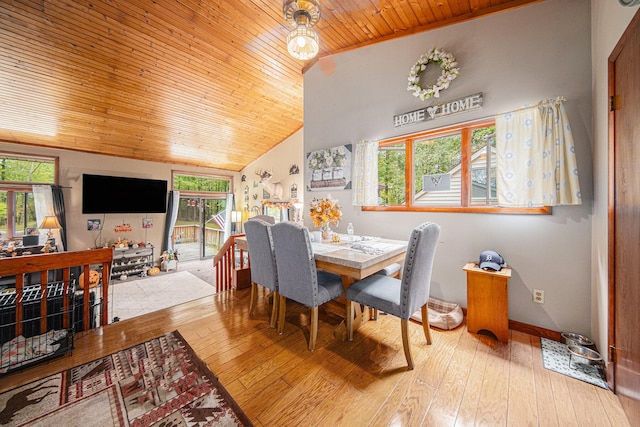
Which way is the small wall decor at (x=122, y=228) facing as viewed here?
toward the camera

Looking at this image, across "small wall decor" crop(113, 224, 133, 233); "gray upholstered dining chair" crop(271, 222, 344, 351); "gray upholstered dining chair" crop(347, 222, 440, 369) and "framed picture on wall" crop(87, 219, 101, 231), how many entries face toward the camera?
2

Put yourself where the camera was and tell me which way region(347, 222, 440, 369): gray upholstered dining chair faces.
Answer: facing away from the viewer and to the left of the viewer

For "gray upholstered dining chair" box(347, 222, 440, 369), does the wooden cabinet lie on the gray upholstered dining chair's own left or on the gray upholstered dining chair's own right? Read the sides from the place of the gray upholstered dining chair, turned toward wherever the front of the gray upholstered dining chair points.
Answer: on the gray upholstered dining chair's own right

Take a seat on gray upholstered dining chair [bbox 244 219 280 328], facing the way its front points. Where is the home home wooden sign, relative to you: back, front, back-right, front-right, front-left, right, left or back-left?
front-right

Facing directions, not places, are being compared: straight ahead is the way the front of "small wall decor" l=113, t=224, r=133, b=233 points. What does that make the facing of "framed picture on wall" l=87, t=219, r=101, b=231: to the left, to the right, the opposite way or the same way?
the same way

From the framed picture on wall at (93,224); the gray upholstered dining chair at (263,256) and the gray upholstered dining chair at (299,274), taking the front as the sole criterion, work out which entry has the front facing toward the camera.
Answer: the framed picture on wall

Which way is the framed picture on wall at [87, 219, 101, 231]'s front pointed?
toward the camera

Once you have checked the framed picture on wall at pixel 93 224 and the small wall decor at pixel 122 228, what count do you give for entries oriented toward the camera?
2

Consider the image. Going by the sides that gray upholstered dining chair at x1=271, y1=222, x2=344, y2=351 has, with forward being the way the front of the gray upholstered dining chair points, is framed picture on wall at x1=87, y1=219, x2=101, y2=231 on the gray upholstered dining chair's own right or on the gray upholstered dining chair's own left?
on the gray upholstered dining chair's own left

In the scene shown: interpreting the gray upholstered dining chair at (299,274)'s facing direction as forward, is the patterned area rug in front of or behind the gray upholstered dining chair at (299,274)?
behind

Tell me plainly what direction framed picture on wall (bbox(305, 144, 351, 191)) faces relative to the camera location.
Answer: facing the viewer and to the left of the viewer

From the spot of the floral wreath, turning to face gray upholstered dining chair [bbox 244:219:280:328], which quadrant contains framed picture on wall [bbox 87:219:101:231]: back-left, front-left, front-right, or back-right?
front-right

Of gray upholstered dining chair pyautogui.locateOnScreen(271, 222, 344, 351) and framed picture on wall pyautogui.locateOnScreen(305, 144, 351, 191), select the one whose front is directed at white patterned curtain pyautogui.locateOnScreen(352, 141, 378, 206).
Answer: the gray upholstered dining chair

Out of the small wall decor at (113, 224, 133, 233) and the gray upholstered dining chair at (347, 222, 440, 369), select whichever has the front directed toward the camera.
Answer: the small wall decor

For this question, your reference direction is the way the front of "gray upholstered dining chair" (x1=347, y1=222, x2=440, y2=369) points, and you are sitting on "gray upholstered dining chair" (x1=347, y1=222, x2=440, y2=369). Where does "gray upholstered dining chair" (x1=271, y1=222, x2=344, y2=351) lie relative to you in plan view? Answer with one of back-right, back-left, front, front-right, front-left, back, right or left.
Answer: front-left
